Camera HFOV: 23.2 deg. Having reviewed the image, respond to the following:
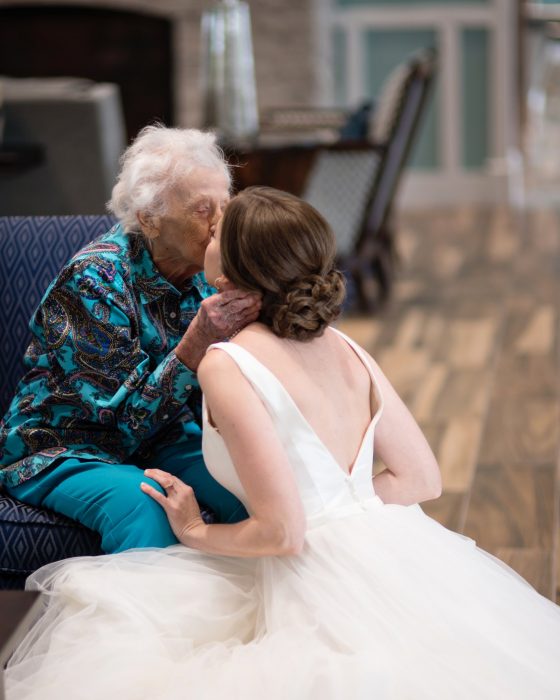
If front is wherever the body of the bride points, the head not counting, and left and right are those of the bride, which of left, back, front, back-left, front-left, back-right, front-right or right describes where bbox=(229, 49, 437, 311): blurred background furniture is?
front-right

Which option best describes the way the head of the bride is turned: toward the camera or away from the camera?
away from the camera

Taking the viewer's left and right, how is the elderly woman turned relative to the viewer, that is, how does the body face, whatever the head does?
facing the viewer and to the right of the viewer

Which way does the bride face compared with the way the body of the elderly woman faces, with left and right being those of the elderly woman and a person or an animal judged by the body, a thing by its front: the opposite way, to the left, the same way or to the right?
the opposite way

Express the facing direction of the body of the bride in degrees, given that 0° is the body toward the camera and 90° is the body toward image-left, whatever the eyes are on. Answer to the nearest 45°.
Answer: approximately 135°

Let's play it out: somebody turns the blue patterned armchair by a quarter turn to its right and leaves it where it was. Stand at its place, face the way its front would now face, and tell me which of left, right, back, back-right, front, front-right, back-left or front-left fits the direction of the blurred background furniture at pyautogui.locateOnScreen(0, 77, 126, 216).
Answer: back-right

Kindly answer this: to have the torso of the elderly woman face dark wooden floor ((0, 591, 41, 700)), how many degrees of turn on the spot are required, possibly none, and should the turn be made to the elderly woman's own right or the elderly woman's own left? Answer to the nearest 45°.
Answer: approximately 45° to the elderly woman's own right

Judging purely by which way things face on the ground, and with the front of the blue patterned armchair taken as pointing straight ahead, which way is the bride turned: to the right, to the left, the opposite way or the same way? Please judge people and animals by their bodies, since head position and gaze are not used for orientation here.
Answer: the opposite way
